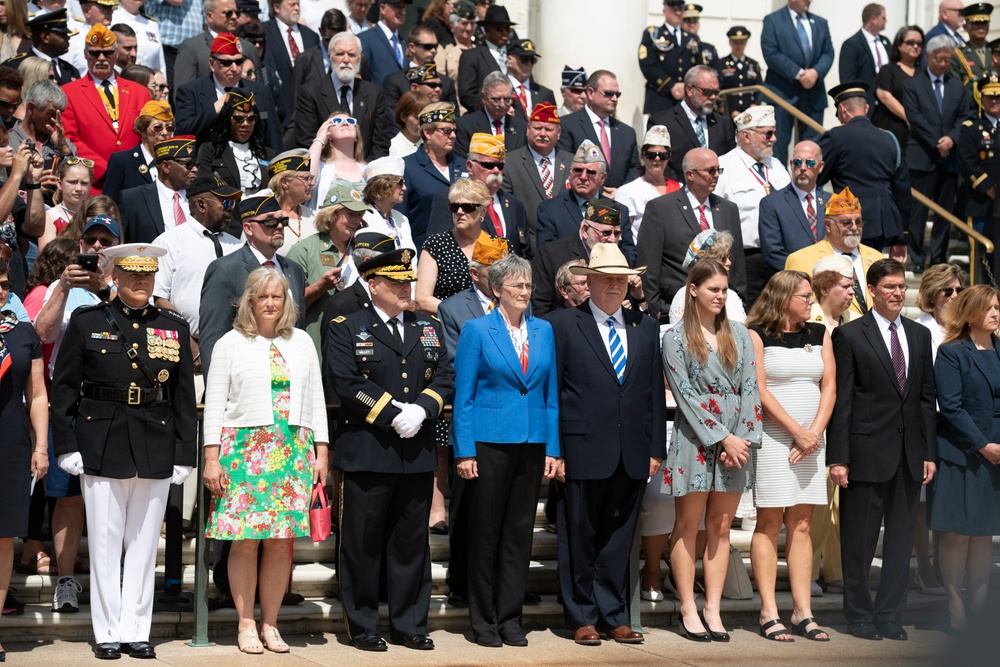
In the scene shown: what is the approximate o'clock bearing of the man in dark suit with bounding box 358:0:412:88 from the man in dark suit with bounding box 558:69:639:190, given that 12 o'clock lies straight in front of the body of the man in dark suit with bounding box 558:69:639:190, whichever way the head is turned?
the man in dark suit with bounding box 358:0:412:88 is roughly at 5 o'clock from the man in dark suit with bounding box 558:69:639:190.

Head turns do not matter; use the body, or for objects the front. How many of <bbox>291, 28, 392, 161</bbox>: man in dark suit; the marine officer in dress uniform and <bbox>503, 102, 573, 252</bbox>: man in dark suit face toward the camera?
3

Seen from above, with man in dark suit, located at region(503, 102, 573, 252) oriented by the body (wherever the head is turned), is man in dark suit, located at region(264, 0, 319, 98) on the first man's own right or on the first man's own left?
on the first man's own right

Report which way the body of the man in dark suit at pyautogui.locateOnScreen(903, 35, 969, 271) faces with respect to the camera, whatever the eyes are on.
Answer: toward the camera

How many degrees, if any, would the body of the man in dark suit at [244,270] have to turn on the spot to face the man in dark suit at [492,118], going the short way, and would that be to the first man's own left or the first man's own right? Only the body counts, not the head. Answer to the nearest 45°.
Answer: approximately 90° to the first man's own left

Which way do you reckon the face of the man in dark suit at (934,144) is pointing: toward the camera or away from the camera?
toward the camera

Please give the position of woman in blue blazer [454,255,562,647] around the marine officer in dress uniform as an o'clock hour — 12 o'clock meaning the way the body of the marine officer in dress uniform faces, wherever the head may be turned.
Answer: The woman in blue blazer is roughly at 9 o'clock from the marine officer in dress uniform.

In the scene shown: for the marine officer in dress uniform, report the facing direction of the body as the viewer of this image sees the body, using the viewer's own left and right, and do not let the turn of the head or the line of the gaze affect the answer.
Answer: facing the viewer

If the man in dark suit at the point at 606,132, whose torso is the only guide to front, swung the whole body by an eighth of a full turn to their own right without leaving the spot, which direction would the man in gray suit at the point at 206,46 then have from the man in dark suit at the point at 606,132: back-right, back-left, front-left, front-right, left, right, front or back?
right

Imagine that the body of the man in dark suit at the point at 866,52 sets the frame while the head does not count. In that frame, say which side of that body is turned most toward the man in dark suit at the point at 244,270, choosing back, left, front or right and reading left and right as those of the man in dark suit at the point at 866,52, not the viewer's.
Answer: right

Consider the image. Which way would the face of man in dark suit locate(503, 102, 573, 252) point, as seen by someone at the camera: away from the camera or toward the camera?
toward the camera

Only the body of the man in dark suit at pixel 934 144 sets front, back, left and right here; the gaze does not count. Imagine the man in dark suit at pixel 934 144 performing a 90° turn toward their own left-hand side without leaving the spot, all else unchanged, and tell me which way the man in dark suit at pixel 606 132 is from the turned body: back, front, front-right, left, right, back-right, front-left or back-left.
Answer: back-right

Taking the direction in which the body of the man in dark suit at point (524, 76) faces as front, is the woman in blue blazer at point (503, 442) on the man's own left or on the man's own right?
on the man's own right

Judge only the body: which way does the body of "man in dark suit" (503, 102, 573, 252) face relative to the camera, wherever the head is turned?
toward the camera

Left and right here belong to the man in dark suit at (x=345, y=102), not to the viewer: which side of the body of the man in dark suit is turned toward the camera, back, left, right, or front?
front

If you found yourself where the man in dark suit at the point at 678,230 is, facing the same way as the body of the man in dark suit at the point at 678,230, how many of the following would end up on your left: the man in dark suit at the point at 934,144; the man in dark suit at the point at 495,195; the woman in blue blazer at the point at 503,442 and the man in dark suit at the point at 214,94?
1

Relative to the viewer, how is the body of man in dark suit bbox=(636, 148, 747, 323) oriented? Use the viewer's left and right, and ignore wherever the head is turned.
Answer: facing the viewer and to the right of the viewer
